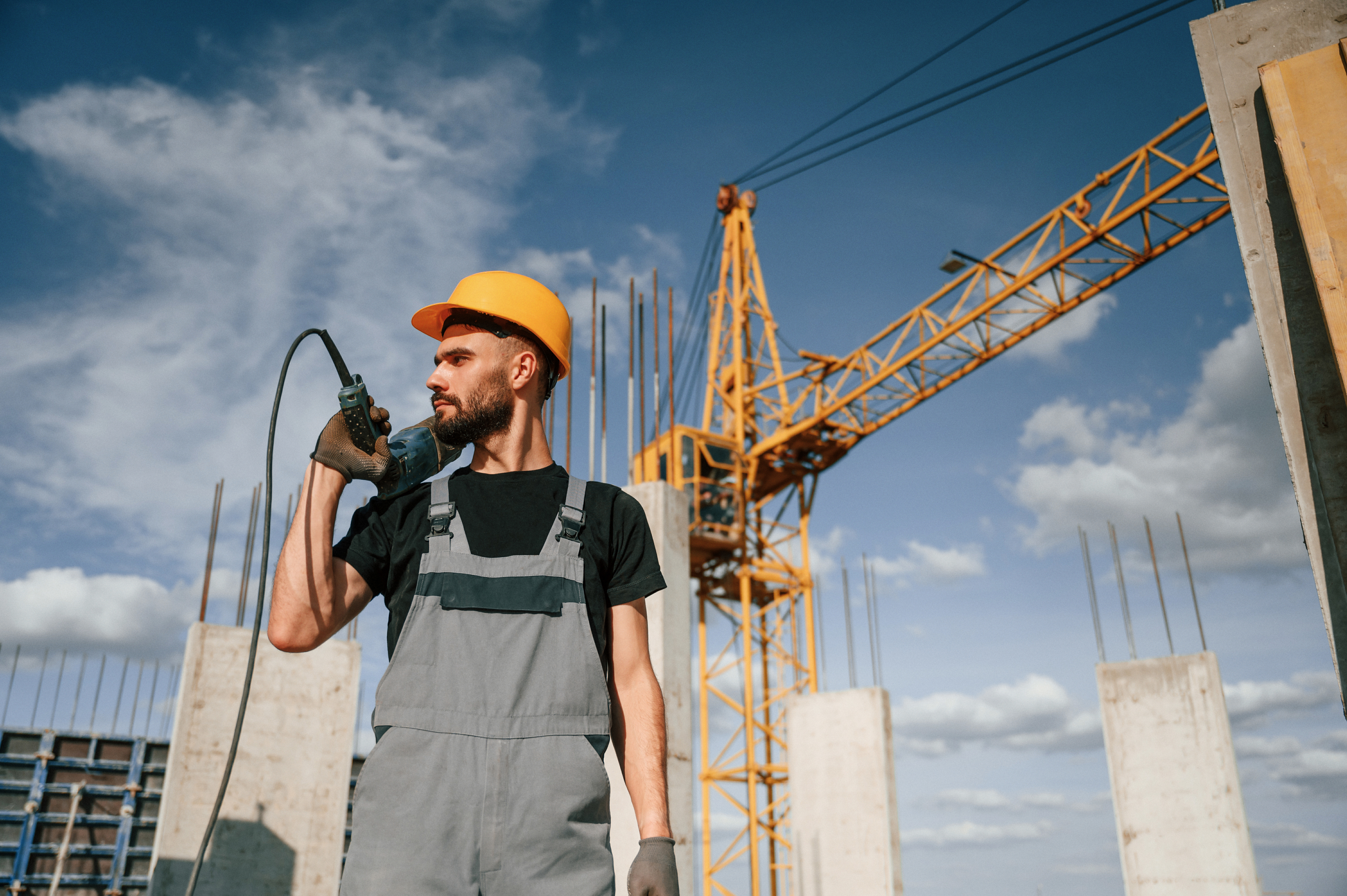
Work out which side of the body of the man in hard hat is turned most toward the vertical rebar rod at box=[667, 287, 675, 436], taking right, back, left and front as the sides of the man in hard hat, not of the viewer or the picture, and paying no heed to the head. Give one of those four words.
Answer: back

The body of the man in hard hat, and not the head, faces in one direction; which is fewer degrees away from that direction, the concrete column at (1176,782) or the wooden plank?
the wooden plank

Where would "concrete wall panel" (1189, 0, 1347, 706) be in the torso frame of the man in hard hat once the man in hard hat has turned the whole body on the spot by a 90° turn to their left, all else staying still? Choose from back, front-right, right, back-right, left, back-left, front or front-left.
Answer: front

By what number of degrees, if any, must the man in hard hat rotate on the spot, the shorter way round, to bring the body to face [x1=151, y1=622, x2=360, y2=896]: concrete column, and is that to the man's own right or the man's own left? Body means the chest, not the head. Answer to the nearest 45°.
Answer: approximately 180°

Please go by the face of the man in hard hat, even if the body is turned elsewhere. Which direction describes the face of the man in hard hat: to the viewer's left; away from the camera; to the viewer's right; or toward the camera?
to the viewer's left

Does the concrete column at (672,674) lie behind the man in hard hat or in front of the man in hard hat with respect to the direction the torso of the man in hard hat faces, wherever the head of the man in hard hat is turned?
behind

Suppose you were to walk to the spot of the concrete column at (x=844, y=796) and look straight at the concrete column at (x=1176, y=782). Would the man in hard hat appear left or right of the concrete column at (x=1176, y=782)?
right

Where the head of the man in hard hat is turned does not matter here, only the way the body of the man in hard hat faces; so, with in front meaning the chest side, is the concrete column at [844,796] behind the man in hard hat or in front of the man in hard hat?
behind

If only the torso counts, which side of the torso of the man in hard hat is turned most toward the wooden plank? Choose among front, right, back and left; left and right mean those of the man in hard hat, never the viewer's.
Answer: left

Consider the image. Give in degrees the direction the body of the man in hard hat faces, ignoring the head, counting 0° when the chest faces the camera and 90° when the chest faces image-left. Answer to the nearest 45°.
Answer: approximately 0°
